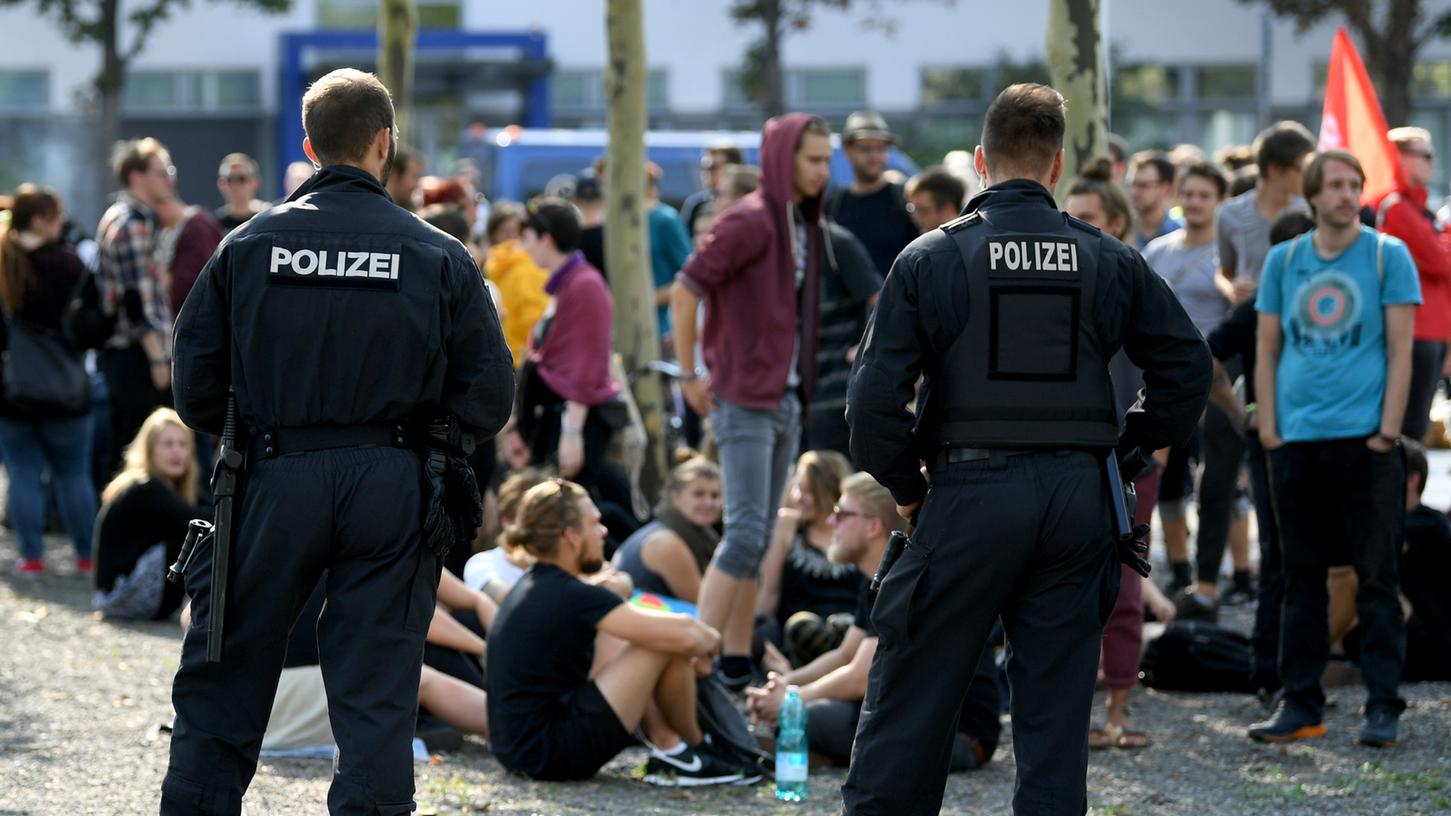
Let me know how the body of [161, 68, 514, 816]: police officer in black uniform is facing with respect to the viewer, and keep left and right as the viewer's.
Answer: facing away from the viewer

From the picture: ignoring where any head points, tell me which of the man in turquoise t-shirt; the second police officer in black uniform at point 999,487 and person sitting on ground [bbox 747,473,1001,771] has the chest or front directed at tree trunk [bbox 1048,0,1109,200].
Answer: the second police officer in black uniform

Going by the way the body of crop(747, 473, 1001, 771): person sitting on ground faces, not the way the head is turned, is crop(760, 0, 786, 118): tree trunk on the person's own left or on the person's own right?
on the person's own right

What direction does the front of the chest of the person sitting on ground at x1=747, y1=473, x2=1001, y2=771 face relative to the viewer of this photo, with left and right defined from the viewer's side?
facing to the left of the viewer

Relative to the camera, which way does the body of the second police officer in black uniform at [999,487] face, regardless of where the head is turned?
away from the camera

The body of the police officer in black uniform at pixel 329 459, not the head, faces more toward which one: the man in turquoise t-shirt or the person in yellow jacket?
the person in yellow jacket

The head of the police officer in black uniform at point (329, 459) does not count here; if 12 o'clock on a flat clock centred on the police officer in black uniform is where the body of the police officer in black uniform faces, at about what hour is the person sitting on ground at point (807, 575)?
The person sitting on ground is roughly at 1 o'clock from the police officer in black uniform.

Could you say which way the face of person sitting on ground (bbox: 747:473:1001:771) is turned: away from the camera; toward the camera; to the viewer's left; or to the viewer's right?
to the viewer's left

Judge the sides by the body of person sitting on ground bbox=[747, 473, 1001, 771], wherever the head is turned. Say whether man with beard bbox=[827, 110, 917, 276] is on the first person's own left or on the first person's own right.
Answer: on the first person's own right

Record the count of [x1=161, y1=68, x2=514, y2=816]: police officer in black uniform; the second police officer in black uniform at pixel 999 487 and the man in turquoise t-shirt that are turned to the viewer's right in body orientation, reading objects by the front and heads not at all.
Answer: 0
